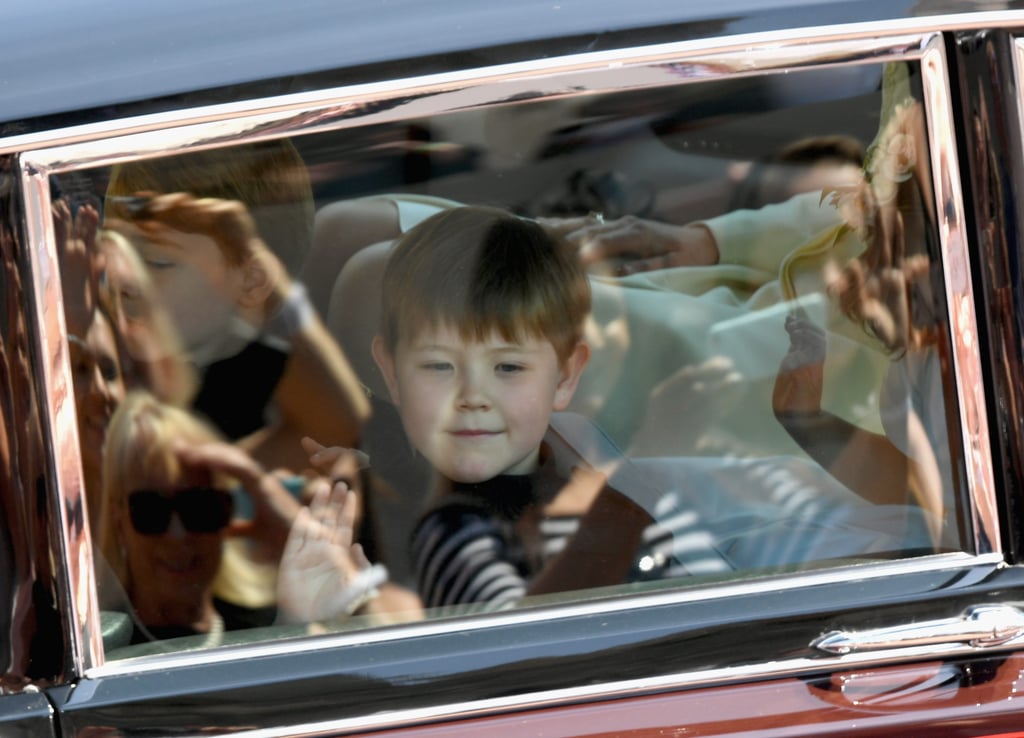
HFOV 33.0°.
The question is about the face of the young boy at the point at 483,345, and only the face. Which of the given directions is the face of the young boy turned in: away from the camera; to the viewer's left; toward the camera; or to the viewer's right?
toward the camera

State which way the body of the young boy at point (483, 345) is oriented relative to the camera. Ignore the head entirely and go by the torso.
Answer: toward the camera
